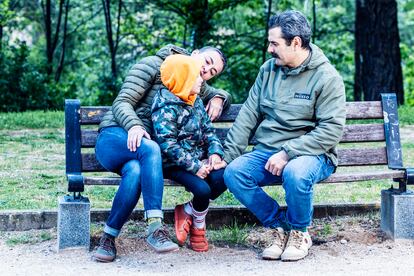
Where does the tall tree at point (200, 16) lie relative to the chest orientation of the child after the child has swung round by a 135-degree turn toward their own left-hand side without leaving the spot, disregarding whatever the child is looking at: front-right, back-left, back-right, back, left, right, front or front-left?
front

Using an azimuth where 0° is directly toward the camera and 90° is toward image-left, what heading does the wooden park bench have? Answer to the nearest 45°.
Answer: approximately 0°

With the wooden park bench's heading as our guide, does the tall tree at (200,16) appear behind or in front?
behind

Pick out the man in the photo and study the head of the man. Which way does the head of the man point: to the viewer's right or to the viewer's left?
to the viewer's left

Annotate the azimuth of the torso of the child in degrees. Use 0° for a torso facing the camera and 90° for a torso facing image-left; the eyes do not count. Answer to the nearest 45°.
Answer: approximately 315°
